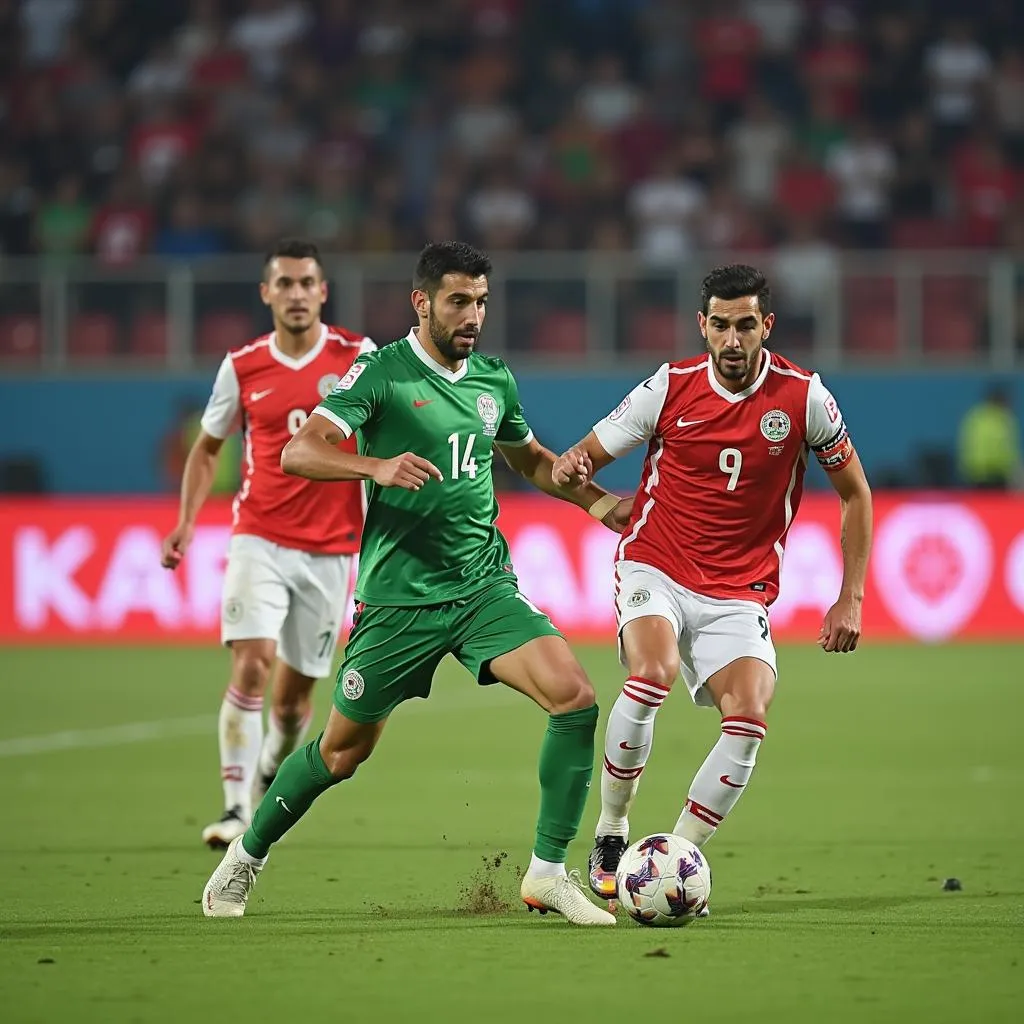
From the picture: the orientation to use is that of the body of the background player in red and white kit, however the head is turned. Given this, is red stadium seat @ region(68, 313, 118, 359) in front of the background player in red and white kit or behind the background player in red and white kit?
behind

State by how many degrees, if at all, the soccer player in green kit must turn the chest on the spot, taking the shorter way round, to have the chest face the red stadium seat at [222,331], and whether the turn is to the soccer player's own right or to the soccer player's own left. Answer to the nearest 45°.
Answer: approximately 135° to the soccer player's own left

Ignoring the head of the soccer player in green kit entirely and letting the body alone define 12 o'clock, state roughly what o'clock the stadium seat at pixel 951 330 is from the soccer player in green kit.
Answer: The stadium seat is roughly at 8 o'clock from the soccer player in green kit.

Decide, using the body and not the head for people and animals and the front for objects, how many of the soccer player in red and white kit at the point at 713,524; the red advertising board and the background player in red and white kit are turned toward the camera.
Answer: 3

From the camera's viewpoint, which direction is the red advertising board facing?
toward the camera

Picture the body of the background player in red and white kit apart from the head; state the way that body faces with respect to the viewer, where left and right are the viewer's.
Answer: facing the viewer

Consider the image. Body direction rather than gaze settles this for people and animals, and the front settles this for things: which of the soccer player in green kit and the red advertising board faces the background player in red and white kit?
the red advertising board

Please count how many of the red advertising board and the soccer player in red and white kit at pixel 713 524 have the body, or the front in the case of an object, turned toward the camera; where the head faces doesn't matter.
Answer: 2

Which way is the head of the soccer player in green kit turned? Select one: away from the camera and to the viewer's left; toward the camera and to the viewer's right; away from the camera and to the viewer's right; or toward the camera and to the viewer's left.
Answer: toward the camera and to the viewer's right

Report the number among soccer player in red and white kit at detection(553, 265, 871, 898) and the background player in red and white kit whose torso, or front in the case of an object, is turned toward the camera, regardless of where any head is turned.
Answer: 2

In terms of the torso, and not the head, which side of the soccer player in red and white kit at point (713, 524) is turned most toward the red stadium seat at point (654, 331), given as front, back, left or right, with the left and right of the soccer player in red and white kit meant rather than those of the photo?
back

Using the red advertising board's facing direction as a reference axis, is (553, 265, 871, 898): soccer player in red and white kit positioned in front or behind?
in front

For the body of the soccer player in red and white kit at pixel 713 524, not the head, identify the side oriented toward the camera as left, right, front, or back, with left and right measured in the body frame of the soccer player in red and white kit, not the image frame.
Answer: front

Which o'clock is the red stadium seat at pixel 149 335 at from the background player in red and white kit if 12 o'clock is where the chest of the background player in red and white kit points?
The red stadium seat is roughly at 6 o'clock from the background player in red and white kit.

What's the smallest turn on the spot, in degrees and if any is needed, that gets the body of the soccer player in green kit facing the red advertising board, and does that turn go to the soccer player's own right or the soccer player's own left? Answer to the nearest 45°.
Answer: approximately 135° to the soccer player's own left

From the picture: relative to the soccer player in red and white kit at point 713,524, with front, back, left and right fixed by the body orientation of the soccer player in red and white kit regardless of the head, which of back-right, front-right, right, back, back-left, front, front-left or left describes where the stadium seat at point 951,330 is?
back

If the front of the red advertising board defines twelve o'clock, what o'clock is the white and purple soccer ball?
The white and purple soccer ball is roughly at 12 o'clock from the red advertising board.

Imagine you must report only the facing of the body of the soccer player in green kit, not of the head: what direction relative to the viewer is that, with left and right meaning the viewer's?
facing the viewer and to the right of the viewer

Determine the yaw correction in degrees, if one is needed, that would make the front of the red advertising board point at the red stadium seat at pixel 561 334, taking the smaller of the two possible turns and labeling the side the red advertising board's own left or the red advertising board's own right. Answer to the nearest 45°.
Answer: approximately 180°
